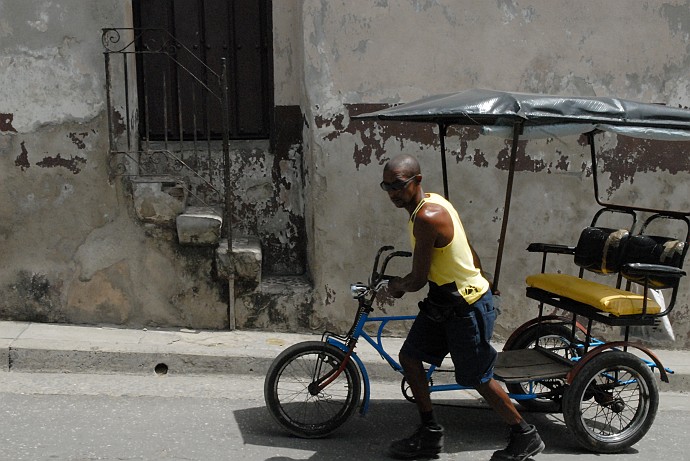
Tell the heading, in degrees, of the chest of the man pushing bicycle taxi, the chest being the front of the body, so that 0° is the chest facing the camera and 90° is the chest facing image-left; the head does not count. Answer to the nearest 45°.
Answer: approximately 90°
